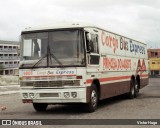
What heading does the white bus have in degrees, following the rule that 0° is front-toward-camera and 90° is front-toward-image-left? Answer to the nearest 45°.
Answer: approximately 45°
